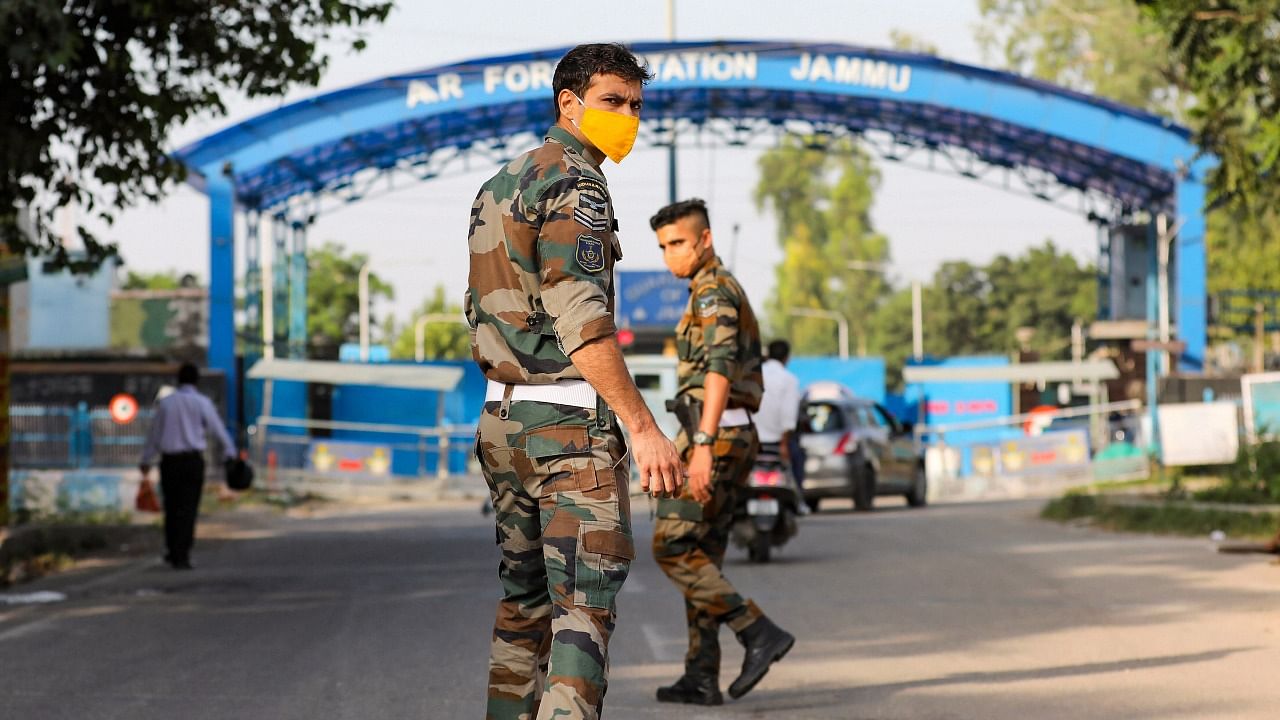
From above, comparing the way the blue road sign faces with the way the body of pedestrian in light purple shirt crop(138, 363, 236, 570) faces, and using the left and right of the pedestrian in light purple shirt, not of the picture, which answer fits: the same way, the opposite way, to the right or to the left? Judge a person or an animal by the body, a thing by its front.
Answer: the opposite way

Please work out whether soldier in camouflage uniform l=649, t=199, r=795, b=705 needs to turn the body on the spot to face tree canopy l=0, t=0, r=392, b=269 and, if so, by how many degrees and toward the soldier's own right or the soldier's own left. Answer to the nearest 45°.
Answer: approximately 45° to the soldier's own right

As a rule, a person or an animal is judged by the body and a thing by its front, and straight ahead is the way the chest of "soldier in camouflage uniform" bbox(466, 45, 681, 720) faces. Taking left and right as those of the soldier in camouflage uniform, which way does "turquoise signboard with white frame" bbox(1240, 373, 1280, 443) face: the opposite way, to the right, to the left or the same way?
the opposite way

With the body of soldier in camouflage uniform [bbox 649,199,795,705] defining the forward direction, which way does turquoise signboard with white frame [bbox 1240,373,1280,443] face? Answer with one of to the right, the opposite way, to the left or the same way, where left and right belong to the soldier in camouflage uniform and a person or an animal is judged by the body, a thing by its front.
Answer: to the left

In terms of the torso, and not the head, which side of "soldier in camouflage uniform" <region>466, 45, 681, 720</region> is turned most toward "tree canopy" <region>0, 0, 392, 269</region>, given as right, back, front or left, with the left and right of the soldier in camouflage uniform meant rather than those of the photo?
left

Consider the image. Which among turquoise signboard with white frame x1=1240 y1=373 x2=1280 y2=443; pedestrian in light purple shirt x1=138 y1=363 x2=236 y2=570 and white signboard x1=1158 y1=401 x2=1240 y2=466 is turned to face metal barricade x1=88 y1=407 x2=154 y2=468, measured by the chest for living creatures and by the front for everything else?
the pedestrian in light purple shirt

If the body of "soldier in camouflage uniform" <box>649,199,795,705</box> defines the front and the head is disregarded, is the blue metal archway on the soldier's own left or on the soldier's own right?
on the soldier's own right

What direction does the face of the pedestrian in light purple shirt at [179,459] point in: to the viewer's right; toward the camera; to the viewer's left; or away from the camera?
away from the camera

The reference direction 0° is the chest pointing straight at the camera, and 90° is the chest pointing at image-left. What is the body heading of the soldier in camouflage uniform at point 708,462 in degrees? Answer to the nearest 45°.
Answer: approximately 90°

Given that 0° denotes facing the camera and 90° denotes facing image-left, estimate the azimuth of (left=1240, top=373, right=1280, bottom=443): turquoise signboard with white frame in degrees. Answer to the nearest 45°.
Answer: approximately 0°

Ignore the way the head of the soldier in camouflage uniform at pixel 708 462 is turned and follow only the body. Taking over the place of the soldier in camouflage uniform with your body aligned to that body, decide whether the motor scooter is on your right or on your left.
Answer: on your right

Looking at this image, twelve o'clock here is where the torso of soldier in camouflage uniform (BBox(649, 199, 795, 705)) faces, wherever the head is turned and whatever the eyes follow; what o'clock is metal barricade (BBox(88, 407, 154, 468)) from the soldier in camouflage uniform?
The metal barricade is roughly at 2 o'clock from the soldier in camouflage uniform.

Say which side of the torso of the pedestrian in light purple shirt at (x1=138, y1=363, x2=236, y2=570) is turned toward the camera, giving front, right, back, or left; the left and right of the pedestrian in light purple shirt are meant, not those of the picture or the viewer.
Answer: back
